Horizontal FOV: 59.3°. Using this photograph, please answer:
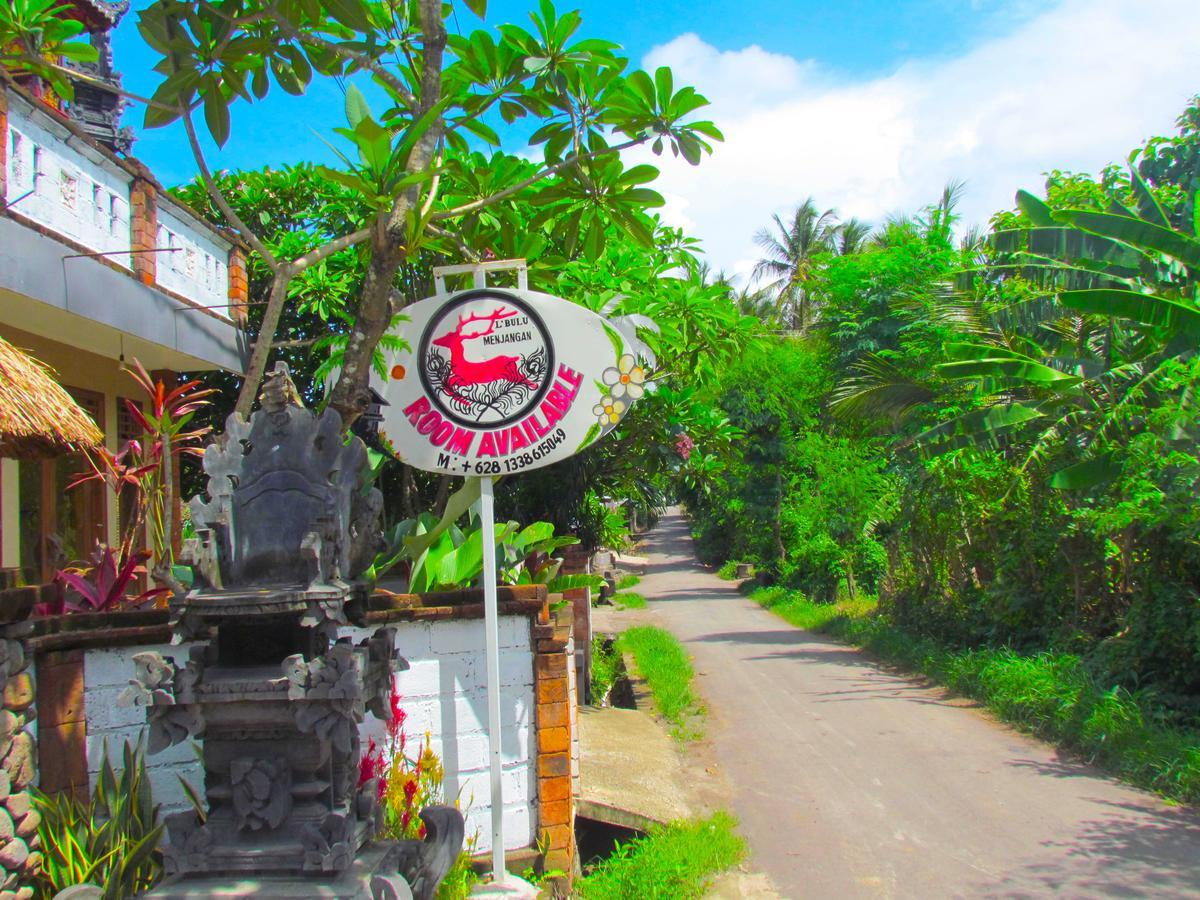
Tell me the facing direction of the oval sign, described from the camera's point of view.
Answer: facing the viewer

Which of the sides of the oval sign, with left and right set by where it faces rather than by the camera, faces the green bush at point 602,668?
back

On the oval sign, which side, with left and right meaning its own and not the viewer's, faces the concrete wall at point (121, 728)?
right

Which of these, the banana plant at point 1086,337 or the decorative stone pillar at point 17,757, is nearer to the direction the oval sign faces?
the decorative stone pillar

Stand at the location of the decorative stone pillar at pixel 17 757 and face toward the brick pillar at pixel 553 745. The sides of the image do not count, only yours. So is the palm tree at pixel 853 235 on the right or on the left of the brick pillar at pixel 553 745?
left

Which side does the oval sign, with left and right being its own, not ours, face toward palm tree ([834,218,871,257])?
back

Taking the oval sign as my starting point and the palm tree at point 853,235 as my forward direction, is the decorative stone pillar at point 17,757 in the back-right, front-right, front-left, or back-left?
back-left
